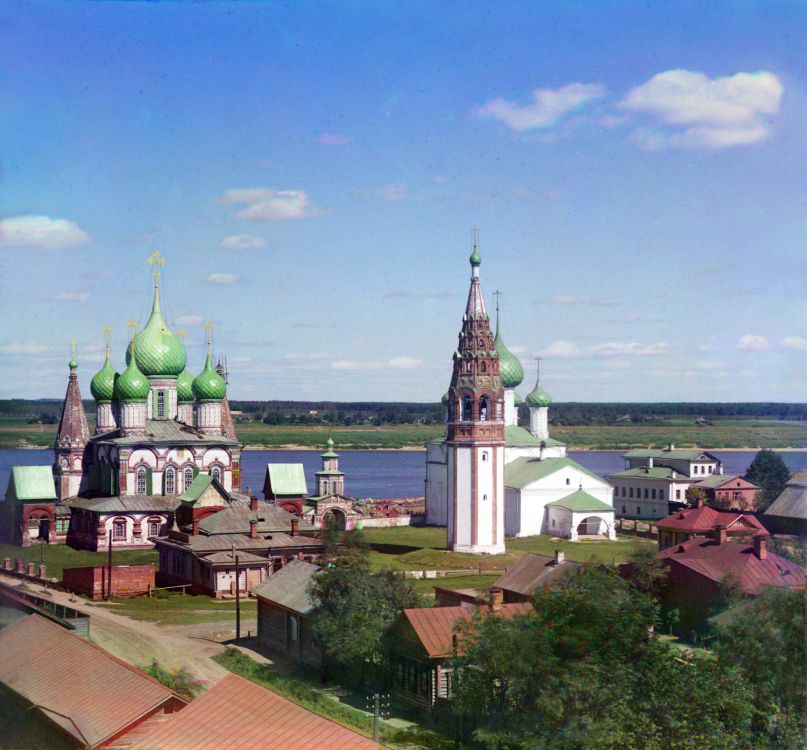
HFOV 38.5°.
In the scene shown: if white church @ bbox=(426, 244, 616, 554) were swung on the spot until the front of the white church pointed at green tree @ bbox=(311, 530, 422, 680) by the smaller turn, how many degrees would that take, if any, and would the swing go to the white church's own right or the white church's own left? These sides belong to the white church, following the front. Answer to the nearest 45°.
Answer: approximately 45° to the white church's own right
